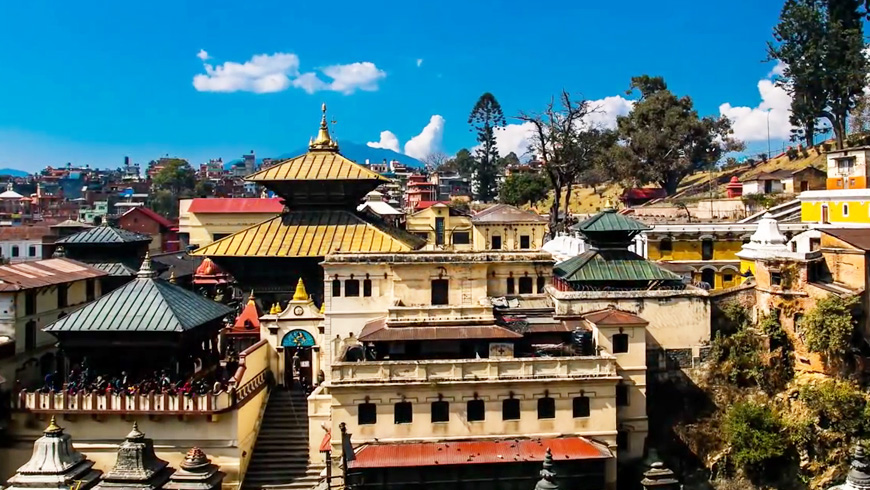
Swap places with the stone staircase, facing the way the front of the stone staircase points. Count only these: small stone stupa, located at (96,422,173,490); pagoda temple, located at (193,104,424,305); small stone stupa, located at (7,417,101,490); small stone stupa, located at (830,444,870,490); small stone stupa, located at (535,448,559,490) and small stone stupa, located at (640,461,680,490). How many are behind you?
1

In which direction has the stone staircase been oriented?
toward the camera

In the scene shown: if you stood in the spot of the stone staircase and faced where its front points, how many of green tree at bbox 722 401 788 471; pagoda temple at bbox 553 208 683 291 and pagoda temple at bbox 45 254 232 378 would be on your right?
1

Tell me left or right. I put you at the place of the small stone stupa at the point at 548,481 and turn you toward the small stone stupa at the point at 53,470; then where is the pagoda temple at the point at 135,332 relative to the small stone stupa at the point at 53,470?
right

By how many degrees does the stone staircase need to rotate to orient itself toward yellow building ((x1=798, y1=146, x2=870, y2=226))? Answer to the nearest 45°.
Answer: approximately 90° to its left

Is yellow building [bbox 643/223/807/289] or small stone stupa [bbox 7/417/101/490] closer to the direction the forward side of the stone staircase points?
the small stone stupa

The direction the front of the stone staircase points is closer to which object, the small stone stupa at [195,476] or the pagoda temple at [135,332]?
the small stone stupa

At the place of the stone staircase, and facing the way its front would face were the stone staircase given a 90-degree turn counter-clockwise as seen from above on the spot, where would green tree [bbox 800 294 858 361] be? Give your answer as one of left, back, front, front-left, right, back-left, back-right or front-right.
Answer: front

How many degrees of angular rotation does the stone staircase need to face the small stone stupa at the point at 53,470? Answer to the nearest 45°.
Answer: approximately 45° to its right

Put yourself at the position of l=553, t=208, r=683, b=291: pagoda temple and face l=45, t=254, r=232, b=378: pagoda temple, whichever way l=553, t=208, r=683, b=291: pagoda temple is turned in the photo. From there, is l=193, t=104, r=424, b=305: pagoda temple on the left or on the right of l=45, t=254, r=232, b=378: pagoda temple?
right

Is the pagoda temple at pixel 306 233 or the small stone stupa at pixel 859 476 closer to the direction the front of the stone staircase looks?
the small stone stupa

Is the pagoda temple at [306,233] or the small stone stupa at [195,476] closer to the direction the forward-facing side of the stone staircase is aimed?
the small stone stupa

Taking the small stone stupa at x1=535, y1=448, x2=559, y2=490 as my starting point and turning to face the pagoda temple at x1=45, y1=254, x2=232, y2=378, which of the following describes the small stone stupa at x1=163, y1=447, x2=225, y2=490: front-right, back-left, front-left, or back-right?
front-left

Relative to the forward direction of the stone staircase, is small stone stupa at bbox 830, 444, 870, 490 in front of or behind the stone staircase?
in front

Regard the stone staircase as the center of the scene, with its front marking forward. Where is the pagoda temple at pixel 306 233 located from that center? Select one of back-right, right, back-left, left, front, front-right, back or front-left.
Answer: back

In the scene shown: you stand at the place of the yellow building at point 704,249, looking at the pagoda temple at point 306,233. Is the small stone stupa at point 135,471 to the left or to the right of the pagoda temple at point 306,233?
left

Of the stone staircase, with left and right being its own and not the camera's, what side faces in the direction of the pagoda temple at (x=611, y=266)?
left

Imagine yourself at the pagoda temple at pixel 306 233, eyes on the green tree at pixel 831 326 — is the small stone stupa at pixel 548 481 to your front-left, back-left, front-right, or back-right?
front-right

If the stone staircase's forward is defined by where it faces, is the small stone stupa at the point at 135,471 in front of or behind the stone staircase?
in front
